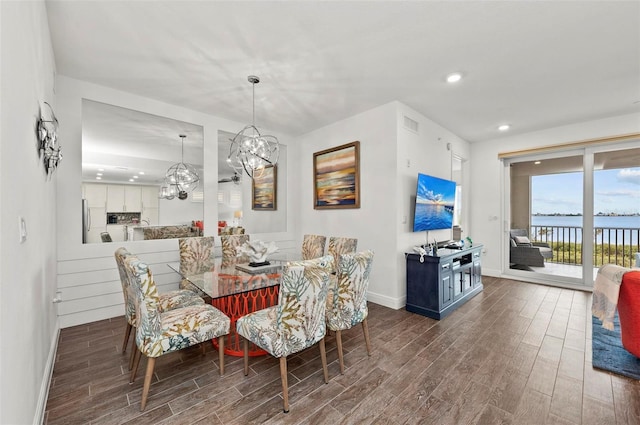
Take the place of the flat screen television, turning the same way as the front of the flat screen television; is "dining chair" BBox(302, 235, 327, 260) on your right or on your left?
on your right

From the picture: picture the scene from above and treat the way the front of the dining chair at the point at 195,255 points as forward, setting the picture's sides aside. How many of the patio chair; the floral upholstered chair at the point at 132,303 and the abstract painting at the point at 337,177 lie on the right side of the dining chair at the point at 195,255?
1

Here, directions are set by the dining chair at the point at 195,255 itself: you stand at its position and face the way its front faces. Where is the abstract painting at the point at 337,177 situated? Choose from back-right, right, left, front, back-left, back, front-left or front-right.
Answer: front-left

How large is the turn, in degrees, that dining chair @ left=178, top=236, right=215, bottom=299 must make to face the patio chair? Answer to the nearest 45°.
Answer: approximately 45° to its left

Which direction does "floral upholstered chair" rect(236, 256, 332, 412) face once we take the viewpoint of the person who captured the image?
facing away from the viewer and to the left of the viewer

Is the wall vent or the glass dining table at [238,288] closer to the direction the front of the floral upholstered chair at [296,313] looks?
the glass dining table

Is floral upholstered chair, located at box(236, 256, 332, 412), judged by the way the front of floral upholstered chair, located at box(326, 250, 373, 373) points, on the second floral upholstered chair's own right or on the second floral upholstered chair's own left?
on the second floral upholstered chair's own left

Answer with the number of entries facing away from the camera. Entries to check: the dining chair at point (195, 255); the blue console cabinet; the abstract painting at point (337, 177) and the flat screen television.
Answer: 0

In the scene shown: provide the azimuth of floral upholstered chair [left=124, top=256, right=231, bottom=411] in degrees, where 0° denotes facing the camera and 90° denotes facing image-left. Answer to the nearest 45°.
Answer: approximately 225°

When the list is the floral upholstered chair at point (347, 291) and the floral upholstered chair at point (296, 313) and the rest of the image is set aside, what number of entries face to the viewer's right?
0

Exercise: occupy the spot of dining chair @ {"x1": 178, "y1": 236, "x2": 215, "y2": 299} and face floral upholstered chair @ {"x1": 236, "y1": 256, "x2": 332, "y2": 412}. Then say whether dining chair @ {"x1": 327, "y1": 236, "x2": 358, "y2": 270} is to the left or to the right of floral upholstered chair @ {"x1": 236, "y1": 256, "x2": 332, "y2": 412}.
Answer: left

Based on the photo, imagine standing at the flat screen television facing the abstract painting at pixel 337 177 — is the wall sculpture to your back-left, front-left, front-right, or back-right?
front-left

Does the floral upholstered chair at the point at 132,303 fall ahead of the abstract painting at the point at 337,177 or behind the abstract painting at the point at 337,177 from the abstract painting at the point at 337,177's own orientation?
ahead

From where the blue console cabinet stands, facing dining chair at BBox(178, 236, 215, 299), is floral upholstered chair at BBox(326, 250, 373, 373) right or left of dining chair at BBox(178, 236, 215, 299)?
left

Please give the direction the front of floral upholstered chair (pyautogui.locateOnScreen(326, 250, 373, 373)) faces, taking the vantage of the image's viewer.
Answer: facing away from the viewer and to the left of the viewer

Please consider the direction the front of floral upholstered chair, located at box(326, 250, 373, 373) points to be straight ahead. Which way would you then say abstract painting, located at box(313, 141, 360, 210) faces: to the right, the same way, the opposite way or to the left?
to the left
